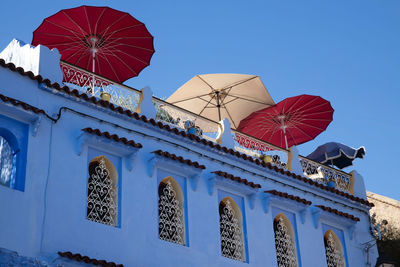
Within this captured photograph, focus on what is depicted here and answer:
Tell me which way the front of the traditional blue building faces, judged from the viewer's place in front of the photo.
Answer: facing the viewer and to the right of the viewer
